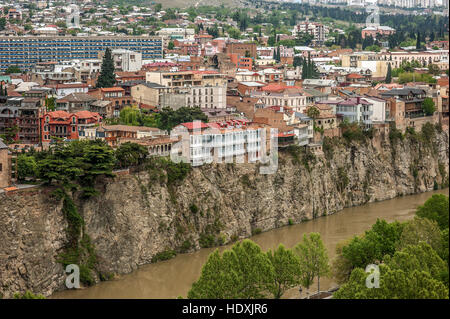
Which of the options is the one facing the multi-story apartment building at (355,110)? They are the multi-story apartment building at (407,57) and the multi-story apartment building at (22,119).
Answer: the multi-story apartment building at (407,57)

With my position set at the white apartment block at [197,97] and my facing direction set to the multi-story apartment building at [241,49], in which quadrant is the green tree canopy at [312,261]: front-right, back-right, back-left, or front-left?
back-right

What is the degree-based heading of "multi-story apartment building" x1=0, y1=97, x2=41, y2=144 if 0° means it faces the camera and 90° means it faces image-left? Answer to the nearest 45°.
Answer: approximately 0°

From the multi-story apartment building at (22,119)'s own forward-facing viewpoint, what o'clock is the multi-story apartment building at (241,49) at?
the multi-story apartment building at (241,49) is roughly at 7 o'clock from the multi-story apartment building at (22,119).

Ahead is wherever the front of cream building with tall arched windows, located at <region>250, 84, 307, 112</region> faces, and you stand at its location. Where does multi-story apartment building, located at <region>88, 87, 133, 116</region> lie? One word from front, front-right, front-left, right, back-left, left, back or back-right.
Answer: right

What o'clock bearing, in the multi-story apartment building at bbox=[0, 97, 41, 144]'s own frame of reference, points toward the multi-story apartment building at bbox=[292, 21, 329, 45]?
the multi-story apartment building at bbox=[292, 21, 329, 45] is roughly at 7 o'clock from the multi-story apartment building at bbox=[0, 97, 41, 144].

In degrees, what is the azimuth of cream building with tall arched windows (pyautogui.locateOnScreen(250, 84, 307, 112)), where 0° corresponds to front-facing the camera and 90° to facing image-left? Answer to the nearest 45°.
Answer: approximately 0°

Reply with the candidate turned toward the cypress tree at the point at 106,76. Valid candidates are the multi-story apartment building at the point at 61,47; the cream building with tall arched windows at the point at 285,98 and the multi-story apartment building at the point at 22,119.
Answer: the multi-story apartment building at the point at 61,47

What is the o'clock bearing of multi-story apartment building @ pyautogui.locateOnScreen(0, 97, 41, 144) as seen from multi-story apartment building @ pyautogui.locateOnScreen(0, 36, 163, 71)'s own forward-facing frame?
multi-story apartment building @ pyautogui.locateOnScreen(0, 97, 41, 144) is roughly at 12 o'clock from multi-story apartment building @ pyautogui.locateOnScreen(0, 36, 163, 71).
